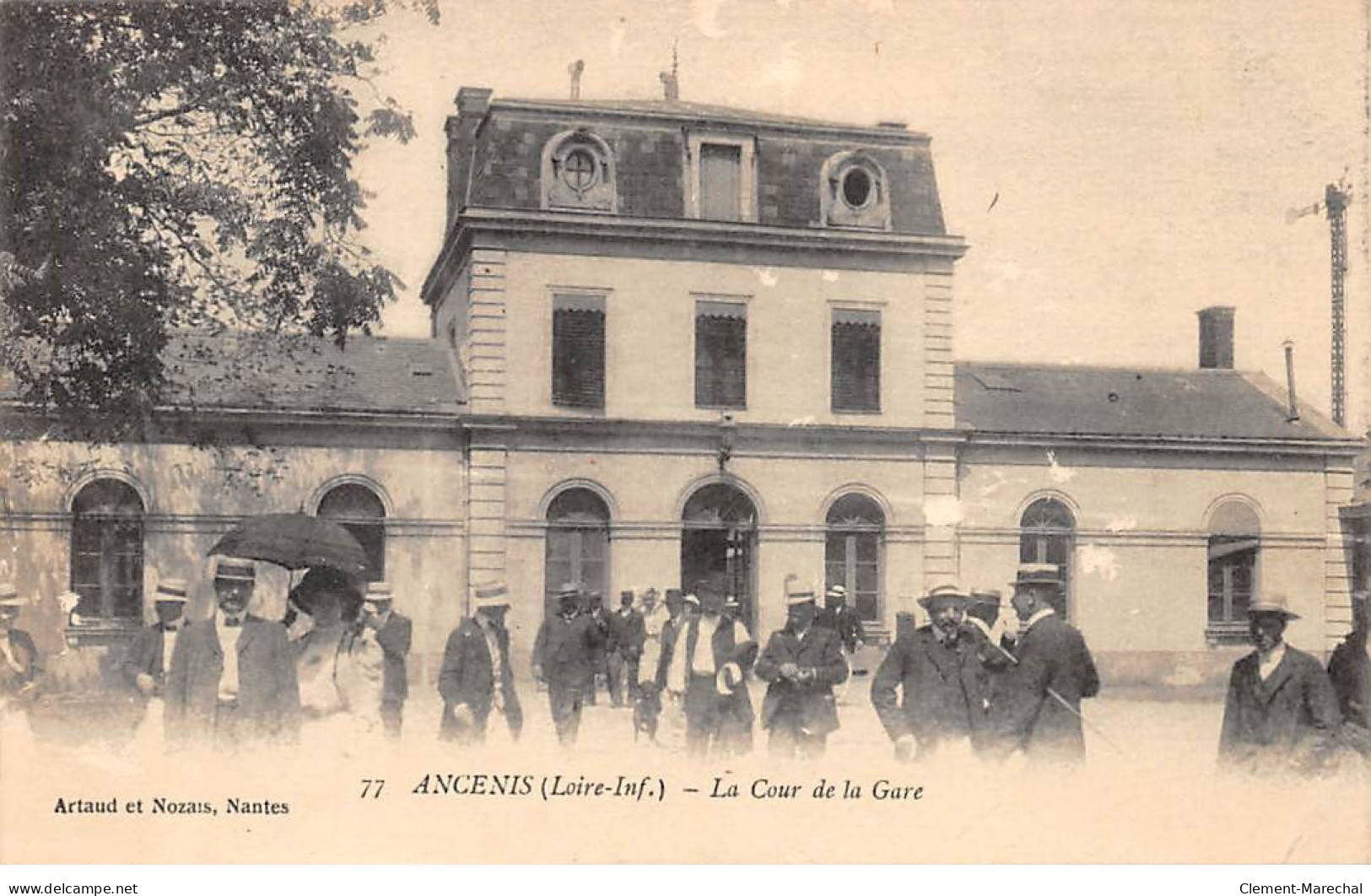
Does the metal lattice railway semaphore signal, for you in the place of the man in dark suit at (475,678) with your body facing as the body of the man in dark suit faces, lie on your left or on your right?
on your left

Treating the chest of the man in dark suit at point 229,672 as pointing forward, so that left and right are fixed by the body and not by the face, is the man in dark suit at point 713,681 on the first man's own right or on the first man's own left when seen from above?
on the first man's own left

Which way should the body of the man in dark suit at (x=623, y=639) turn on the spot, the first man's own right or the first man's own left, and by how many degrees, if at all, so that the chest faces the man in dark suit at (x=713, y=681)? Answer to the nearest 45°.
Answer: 0° — they already face them

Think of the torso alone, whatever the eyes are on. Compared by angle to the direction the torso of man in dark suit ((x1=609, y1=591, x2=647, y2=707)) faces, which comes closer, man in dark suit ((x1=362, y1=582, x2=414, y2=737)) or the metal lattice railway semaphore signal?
the man in dark suit

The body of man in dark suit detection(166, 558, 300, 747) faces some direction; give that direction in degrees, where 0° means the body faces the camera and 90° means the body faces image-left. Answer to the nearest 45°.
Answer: approximately 0°

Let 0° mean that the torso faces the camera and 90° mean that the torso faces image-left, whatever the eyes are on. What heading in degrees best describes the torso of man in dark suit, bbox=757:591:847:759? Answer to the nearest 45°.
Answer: approximately 0°
